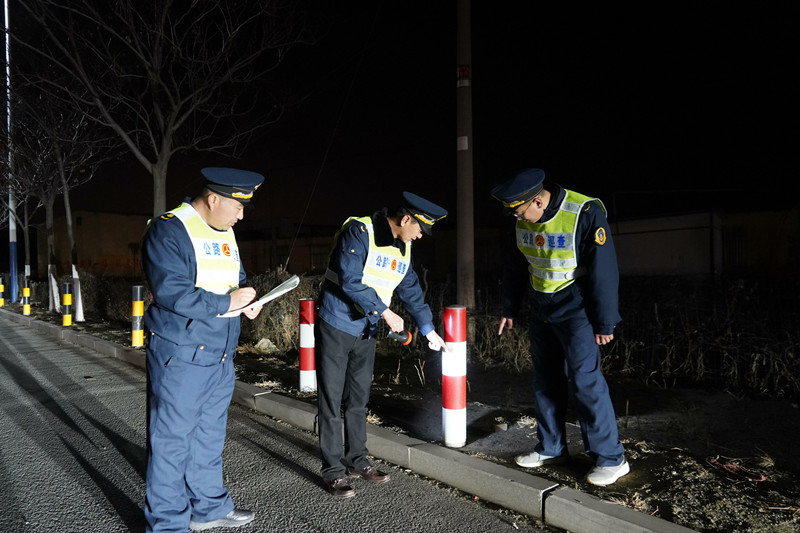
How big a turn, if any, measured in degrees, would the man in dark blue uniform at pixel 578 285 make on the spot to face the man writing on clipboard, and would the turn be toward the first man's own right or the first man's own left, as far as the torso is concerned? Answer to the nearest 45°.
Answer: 0° — they already face them

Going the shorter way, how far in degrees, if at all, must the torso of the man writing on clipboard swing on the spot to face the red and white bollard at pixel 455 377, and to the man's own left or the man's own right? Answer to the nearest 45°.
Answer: approximately 45° to the man's own left

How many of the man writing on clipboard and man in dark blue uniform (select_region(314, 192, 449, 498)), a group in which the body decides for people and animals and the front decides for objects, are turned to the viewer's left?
0

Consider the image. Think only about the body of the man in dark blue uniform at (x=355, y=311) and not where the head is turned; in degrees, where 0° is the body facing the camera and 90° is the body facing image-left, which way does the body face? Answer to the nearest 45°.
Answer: approximately 315°

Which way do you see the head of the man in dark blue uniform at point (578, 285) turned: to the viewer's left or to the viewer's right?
to the viewer's left

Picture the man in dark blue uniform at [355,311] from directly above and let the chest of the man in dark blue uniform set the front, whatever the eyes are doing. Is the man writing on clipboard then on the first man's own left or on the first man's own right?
on the first man's own right

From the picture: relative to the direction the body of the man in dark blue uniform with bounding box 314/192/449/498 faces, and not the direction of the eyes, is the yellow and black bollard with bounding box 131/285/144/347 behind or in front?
behind

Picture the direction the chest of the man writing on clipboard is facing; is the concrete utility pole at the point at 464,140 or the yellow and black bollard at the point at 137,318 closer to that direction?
the concrete utility pole

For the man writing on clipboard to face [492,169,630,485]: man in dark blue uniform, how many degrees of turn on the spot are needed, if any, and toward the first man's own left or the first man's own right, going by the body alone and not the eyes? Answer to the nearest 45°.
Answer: approximately 45° to the first man's own left

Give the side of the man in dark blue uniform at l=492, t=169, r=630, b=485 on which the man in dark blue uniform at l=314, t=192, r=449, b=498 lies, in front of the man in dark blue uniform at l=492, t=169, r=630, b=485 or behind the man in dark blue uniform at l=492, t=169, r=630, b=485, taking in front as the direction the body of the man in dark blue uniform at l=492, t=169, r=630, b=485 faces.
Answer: in front

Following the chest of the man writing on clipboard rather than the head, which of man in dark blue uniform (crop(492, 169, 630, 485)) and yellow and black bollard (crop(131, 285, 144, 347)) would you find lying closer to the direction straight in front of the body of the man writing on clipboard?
the man in dark blue uniform

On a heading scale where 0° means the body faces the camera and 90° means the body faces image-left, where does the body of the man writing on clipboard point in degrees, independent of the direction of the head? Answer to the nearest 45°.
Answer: approximately 315°

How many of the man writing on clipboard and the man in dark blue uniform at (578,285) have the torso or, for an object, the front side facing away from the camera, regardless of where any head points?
0
